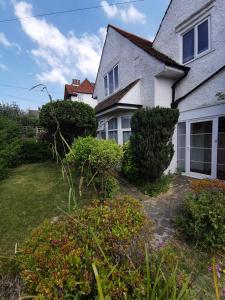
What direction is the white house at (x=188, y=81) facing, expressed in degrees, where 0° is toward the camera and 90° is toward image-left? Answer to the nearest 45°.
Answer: approximately 45°

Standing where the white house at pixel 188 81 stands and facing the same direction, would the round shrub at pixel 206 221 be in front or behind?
in front

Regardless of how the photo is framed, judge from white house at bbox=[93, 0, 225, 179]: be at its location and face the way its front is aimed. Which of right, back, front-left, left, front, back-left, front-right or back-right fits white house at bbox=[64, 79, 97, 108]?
right

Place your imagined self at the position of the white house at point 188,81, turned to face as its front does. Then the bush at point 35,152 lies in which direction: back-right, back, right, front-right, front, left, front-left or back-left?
front-right

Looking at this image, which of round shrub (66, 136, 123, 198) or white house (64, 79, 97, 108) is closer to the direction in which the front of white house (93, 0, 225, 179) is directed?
the round shrub

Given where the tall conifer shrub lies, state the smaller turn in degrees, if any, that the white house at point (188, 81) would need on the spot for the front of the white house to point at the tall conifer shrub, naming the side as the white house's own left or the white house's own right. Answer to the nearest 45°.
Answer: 0° — it already faces it

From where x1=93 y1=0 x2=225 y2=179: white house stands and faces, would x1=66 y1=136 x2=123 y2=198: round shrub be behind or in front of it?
in front

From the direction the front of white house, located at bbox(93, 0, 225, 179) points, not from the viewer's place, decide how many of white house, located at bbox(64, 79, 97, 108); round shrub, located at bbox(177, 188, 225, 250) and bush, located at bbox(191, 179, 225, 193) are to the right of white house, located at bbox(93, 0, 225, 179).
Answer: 1
